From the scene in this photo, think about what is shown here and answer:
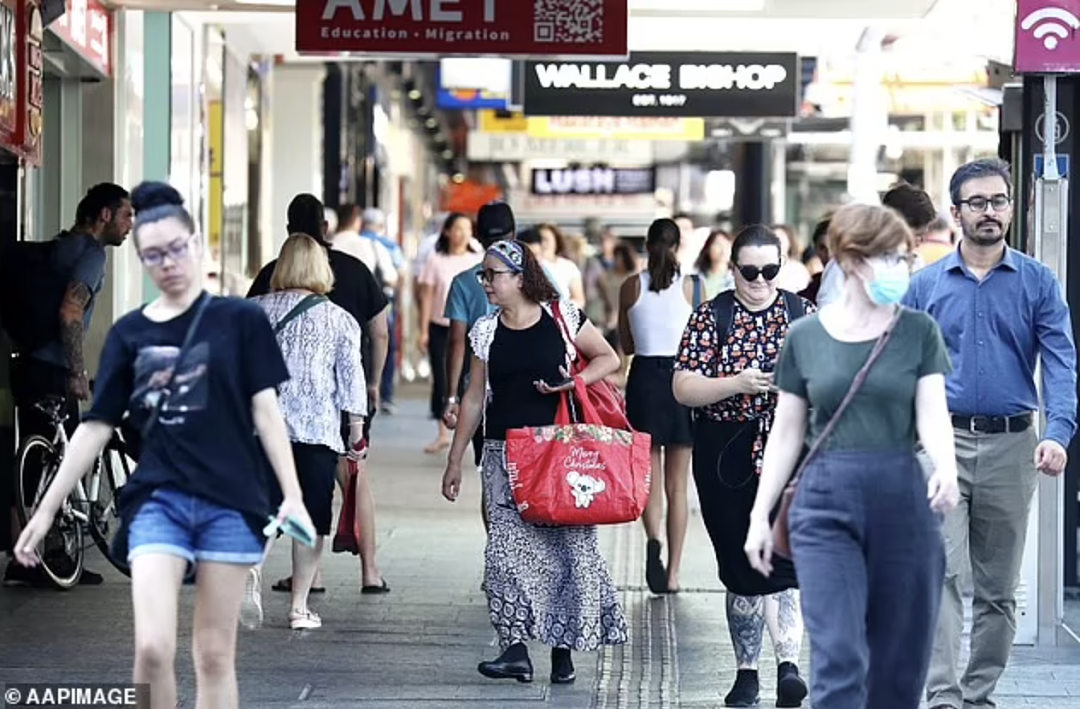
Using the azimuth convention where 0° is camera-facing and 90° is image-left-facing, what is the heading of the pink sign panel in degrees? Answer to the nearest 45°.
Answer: approximately 0°

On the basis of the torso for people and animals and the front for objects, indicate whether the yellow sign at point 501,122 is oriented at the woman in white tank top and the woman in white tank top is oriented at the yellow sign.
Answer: yes

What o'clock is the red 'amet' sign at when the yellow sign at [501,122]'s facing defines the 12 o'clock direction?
The red 'amet' sign is roughly at 12 o'clock from the yellow sign.

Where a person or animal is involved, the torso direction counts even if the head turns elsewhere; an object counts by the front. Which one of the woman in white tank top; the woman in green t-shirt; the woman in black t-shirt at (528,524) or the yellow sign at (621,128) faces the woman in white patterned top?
the yellow sign

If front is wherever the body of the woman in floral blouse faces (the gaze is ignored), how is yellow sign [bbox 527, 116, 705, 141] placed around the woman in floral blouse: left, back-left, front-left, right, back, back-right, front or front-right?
back

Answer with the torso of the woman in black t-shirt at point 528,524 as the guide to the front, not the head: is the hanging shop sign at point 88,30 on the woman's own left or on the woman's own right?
on the woman's own right

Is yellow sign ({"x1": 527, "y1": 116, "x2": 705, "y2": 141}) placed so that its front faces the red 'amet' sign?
yes

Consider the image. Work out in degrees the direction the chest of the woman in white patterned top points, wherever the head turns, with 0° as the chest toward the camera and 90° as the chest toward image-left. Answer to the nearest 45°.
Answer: approximately 180°

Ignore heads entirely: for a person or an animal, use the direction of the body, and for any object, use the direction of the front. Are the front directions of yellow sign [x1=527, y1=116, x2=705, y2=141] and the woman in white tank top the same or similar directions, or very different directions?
very different directions

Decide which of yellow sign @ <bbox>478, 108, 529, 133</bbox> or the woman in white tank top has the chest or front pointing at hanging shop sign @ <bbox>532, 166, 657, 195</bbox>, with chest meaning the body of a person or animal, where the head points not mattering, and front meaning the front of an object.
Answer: the woman in white tank top
